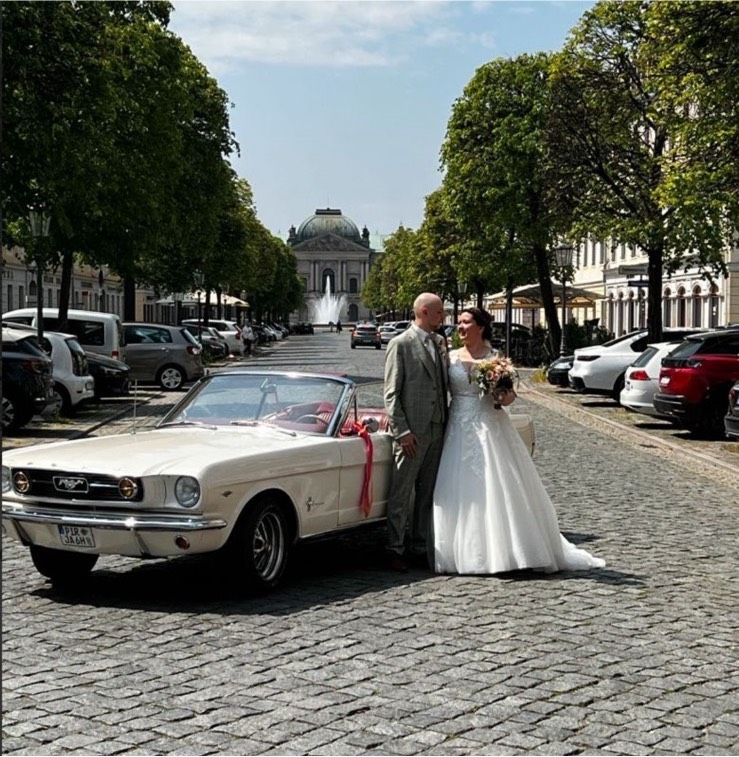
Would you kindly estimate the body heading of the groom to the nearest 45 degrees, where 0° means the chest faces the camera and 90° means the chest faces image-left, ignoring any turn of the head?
approximately 315°

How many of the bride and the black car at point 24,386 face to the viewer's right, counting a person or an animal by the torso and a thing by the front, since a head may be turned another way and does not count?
0

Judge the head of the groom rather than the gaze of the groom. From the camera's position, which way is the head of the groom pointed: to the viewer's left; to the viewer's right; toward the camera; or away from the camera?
to the viewer's right

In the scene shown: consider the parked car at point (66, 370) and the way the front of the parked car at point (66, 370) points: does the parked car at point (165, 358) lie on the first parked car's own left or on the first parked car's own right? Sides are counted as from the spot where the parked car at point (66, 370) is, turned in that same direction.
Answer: on the first parked car's own right

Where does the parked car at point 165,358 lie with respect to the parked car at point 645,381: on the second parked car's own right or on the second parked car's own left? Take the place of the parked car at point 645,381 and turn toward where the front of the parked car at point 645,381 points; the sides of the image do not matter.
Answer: on the second parked car's own left

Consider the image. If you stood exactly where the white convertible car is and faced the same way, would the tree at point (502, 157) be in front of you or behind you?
behind

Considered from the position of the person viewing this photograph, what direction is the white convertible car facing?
facing the viewer and to the left of the viewer

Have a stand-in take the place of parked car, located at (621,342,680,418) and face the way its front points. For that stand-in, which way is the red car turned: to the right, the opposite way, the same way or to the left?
the same way

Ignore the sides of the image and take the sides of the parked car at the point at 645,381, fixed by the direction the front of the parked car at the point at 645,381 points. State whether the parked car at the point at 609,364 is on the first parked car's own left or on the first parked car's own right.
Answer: on the first parked car's own left

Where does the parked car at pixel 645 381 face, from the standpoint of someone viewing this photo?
facing away from the viewer and to the right of the viewer

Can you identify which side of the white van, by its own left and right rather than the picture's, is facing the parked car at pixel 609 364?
back
